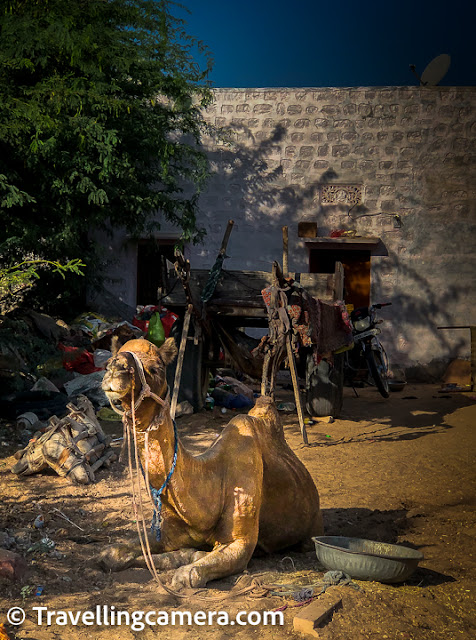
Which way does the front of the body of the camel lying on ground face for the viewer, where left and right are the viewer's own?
facing the viewer and to the left of the viewer

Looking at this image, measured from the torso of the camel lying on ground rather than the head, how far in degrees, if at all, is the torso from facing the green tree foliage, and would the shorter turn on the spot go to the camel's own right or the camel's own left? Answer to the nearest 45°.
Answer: approximately 135° to the camel's own right

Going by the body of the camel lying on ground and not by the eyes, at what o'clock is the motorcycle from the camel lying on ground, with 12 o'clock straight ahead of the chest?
The motorcycle is roughly at 5 o'clock from the camel lying on ground.

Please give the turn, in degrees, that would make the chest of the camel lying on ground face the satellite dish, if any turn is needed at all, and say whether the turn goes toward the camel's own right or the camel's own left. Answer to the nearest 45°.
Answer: approximately 180°

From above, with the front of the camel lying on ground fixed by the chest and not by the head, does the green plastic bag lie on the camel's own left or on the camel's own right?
on the camel's own right
